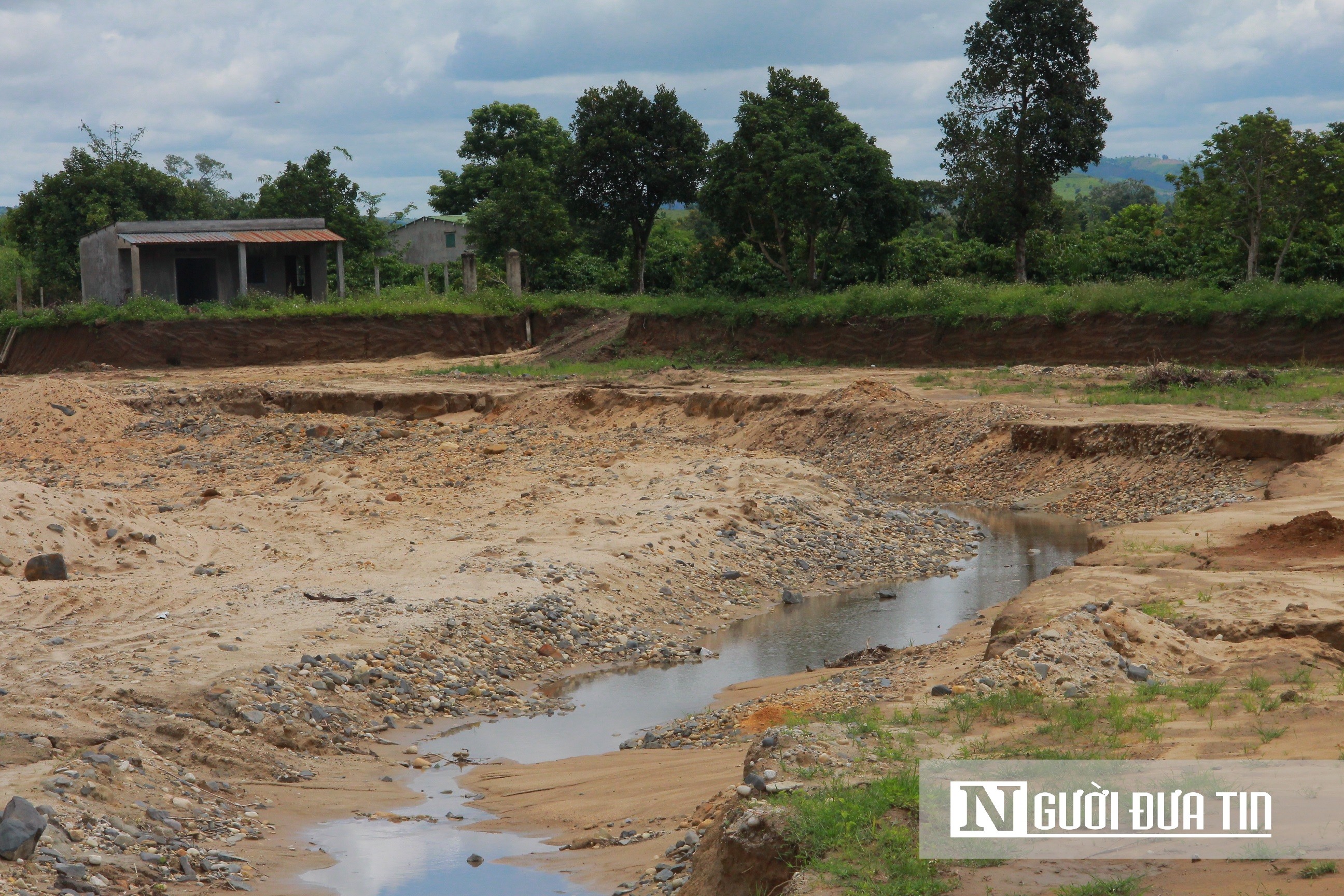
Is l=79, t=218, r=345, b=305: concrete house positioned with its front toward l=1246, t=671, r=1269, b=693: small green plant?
yes

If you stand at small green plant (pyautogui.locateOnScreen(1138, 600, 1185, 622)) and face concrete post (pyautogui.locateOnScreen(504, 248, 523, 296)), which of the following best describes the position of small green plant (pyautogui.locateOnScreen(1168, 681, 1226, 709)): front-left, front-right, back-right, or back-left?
back-left

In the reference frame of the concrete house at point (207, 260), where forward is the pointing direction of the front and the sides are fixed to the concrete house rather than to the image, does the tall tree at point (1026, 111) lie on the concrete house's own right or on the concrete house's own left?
on the concrete house's own left

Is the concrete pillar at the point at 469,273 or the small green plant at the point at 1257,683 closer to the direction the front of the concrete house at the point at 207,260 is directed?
the small green plant

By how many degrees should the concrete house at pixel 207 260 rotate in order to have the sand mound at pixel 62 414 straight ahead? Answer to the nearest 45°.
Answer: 0° — it already faces it

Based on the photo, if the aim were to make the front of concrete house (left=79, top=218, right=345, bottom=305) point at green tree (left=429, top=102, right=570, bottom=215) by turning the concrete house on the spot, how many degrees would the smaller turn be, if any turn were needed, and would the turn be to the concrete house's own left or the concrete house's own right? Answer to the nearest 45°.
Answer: approximately 135° to the concrete house's own left

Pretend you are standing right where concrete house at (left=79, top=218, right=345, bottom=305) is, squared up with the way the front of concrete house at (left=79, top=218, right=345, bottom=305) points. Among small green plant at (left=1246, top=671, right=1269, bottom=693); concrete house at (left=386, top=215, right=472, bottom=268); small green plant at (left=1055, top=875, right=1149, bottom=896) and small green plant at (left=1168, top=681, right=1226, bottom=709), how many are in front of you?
3

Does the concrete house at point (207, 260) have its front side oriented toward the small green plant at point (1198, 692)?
yes

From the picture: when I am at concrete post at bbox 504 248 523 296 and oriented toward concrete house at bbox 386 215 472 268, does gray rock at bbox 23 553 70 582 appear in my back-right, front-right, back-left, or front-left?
back-left

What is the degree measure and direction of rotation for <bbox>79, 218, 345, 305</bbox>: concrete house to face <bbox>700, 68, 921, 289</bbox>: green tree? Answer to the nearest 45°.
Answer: approximately 45° to its left

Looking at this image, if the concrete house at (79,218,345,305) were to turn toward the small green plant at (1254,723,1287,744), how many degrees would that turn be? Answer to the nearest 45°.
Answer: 0° — it already faces it

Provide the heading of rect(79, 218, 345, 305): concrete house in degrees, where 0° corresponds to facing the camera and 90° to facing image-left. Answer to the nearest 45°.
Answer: approximately 0°

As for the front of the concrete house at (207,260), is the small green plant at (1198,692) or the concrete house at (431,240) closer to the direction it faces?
the small green plant

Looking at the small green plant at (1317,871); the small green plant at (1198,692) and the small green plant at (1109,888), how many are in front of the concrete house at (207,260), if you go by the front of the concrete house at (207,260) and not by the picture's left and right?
3
